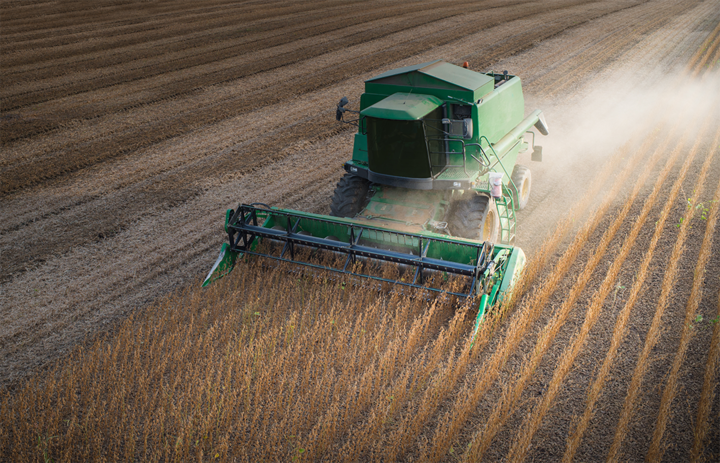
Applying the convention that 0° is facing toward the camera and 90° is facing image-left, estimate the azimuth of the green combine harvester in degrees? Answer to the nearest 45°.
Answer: approximately 45°
